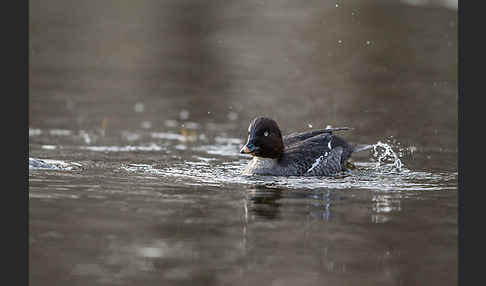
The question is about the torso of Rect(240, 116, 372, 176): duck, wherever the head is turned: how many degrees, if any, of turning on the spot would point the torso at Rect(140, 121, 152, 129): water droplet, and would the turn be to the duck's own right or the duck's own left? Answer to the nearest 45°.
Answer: approximately 45° to the duck's own right

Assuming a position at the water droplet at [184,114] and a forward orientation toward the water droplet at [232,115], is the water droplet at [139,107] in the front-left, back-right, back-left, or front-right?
back-left

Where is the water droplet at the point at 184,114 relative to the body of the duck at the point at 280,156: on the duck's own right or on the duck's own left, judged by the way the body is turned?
on the duck's own right

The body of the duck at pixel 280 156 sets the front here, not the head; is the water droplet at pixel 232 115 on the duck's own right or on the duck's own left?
on the duck's own right

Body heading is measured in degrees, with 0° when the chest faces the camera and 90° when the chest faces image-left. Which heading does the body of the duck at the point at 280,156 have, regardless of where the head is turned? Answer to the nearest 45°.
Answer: approximately 90°

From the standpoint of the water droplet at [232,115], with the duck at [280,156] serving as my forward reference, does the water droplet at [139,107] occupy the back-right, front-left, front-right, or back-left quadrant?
back-right
